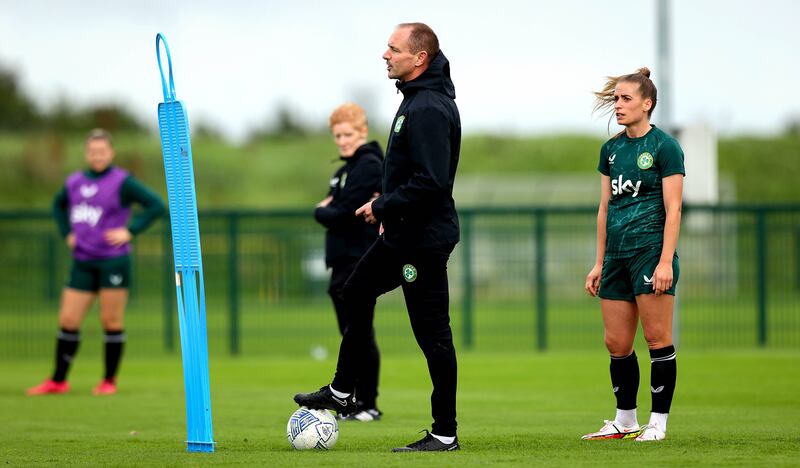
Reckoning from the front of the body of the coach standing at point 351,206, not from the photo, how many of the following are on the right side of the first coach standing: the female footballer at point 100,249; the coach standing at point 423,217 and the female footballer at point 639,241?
1

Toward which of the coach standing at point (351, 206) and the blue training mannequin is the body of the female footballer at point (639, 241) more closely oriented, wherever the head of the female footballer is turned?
the blue training mannequin

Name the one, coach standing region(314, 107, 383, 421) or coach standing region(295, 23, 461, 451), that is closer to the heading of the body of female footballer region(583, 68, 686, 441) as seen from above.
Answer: the coach standing region(295, 23, 461, 451)

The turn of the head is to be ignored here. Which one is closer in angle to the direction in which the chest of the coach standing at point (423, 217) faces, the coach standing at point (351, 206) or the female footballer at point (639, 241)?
the coach standing at point (351, 206)

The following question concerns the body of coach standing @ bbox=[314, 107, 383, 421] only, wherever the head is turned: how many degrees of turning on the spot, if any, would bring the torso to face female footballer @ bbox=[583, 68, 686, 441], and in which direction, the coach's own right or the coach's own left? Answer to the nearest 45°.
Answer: approximately 90° to the coach's own left

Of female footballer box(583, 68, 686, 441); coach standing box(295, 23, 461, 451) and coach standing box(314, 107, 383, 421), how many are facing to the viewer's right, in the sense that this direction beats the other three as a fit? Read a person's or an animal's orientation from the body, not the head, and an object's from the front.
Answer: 0

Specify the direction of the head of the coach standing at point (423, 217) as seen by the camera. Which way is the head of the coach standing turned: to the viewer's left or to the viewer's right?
to the viewer's left

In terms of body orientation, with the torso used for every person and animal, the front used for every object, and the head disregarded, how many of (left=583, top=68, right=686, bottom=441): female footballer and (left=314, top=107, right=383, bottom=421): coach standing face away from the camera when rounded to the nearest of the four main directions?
0

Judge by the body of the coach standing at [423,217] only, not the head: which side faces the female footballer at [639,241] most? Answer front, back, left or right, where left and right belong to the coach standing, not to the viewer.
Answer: back

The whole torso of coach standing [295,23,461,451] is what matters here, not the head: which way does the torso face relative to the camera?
to the viewer's left

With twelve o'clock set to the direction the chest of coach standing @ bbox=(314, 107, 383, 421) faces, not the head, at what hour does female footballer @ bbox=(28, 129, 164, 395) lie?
The female footballer is roughly at 3 o'clock from the coach standing.

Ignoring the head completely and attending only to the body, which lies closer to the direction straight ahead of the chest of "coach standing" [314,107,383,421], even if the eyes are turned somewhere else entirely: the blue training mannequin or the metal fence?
the blue training mannequin

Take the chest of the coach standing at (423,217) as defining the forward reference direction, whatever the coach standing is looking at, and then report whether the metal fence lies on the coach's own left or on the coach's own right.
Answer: on the coach's own right
